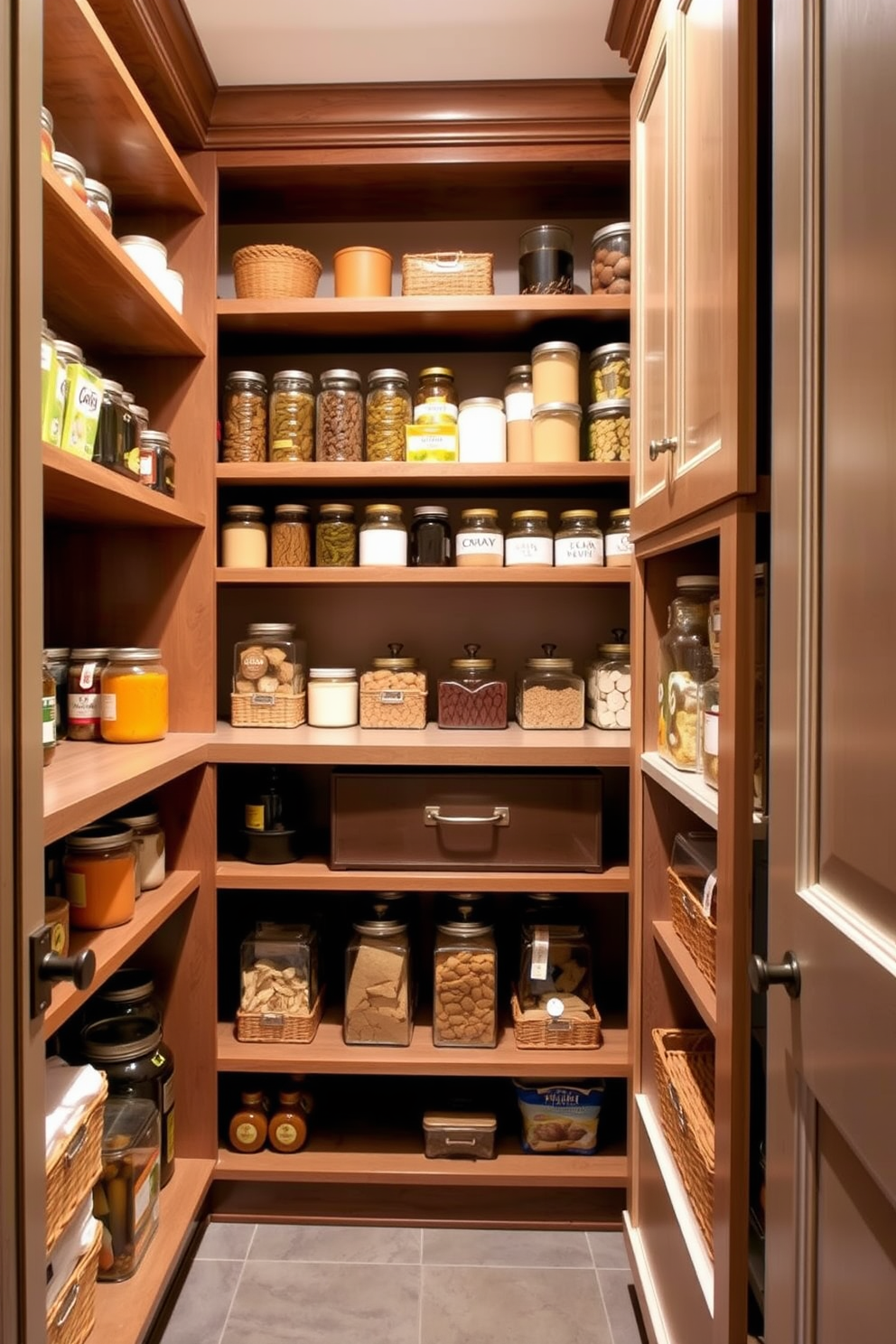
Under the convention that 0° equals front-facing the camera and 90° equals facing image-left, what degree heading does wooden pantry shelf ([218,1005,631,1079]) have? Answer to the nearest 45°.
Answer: approximately 0°

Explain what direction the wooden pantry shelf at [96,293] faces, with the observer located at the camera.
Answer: facing to the right of the viewer

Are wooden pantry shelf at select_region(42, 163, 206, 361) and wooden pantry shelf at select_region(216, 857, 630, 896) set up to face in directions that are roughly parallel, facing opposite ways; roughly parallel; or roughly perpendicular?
roughly perpendicular

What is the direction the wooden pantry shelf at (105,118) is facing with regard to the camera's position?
facing to the right of the viewer
